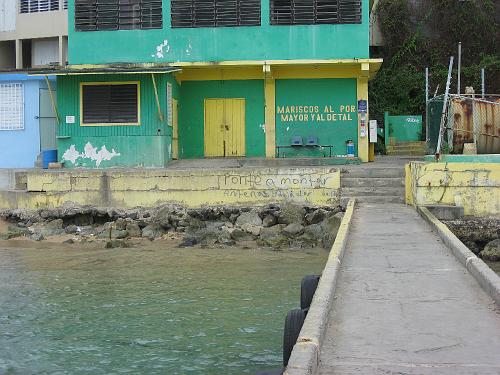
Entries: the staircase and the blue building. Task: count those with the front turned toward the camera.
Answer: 2

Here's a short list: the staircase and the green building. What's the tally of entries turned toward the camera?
2

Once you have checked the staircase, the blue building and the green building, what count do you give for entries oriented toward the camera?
3

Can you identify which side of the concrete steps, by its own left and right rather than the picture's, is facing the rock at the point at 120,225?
right

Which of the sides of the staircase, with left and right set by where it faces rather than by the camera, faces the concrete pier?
front

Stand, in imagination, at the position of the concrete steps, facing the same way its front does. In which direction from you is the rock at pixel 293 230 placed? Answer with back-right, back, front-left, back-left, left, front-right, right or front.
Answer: front-right

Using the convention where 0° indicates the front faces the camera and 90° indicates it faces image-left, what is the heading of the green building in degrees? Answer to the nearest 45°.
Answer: approximately 0°
